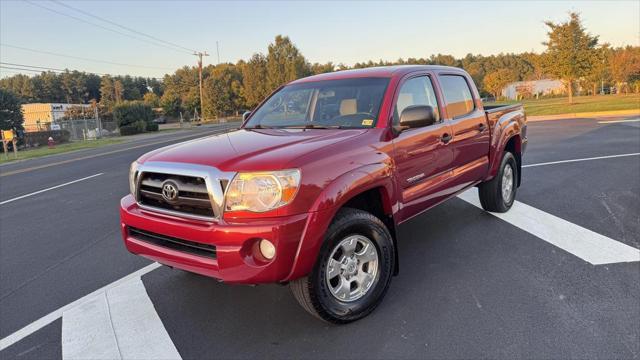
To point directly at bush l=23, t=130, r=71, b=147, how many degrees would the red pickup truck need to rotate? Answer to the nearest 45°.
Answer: approximately 90° to its right

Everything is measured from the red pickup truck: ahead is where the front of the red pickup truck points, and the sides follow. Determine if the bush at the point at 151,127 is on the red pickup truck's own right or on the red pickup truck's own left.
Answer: on the red pickup truck's own right

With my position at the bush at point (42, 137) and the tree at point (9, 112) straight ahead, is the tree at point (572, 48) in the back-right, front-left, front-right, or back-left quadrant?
back-right

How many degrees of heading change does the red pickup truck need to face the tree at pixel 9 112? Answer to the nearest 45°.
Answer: approximately 90° to its right

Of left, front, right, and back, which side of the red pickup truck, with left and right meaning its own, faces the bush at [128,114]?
right

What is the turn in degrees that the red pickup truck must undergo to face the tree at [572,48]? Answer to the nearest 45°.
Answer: approximately 180°

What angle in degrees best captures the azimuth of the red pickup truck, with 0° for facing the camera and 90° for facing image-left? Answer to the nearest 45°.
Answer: approximately 45°
